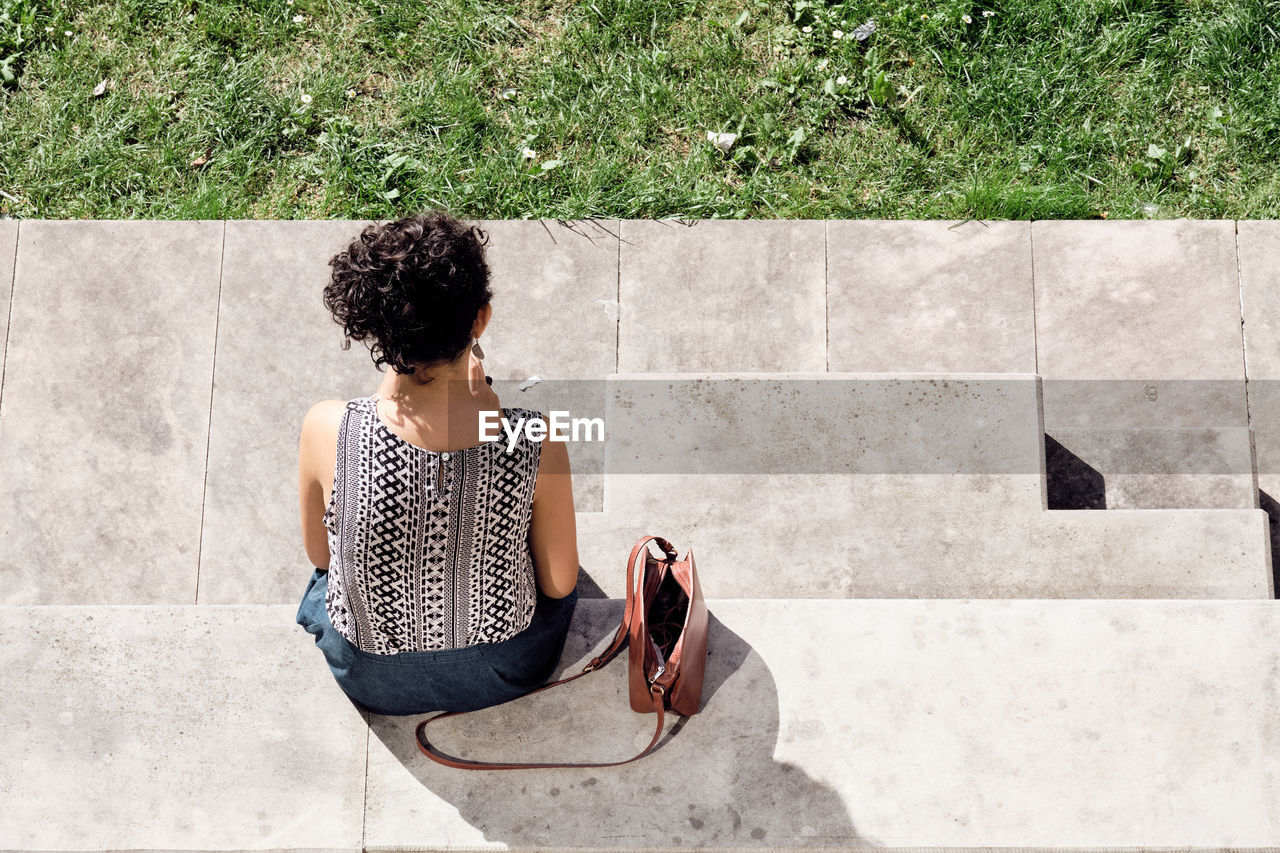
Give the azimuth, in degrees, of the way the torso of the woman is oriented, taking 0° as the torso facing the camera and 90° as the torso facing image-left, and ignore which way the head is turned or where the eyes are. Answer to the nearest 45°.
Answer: approximately 180°

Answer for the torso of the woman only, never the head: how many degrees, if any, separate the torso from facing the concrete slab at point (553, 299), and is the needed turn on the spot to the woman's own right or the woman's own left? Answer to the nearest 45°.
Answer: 0° — they already face it

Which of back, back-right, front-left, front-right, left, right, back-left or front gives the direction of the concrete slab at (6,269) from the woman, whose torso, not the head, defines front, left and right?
front-left

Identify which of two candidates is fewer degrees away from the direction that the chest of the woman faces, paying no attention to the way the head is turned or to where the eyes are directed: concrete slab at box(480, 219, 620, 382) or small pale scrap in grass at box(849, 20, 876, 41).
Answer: the concrete slab

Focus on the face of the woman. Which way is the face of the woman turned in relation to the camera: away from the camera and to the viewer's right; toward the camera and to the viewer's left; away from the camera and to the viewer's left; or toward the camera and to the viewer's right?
away from the camera and to the viewer's right

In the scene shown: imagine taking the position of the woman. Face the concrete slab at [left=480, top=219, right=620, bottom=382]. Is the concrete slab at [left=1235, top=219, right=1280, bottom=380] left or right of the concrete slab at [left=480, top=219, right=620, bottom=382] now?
right

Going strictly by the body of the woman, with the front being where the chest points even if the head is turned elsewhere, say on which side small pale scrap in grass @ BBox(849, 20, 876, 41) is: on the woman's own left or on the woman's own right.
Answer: on the woman's own right

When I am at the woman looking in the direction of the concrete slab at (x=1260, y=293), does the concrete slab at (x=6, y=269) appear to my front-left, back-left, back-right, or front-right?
back-left

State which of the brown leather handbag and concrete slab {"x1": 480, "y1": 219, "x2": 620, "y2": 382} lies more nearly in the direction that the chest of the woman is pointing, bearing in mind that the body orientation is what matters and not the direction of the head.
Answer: the concrete slab

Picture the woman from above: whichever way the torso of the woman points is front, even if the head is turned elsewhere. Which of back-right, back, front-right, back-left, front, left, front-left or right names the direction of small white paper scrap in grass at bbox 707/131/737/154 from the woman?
front-right

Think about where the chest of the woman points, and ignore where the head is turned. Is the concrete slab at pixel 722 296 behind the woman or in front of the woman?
in front

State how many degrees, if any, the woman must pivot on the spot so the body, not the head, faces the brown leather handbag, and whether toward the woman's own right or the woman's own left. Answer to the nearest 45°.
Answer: approximately 45° to the woman's own right
